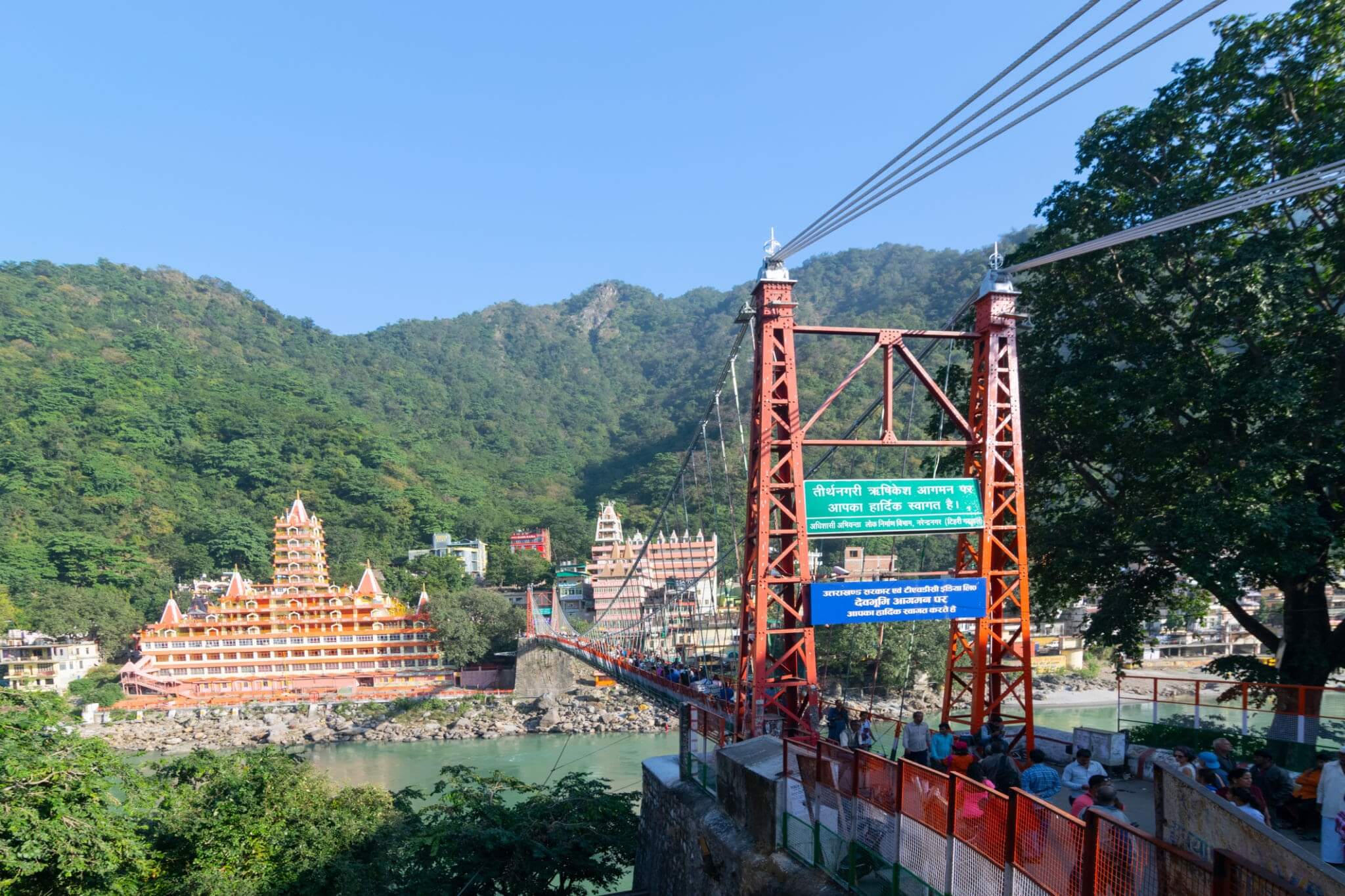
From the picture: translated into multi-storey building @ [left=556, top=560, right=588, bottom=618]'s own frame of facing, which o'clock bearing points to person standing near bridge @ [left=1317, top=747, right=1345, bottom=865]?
The person standing near bridge is roughly at 12 o'clock from the multi-storey building.

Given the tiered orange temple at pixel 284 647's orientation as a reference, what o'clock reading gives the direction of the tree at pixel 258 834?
The tree is roughly at 12 o'clock from the tiered orange temple.

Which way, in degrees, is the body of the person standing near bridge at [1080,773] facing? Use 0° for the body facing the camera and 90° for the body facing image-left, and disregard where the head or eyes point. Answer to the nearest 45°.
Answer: approximately 315°

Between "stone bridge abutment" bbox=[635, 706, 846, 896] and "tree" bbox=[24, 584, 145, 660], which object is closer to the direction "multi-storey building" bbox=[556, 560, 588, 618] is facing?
the stone bridge abutment

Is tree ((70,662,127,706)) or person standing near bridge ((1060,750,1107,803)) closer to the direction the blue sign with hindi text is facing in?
the person standing near bridge

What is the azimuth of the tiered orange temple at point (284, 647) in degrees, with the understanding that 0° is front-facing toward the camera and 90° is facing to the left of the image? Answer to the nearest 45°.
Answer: approximately 0°
